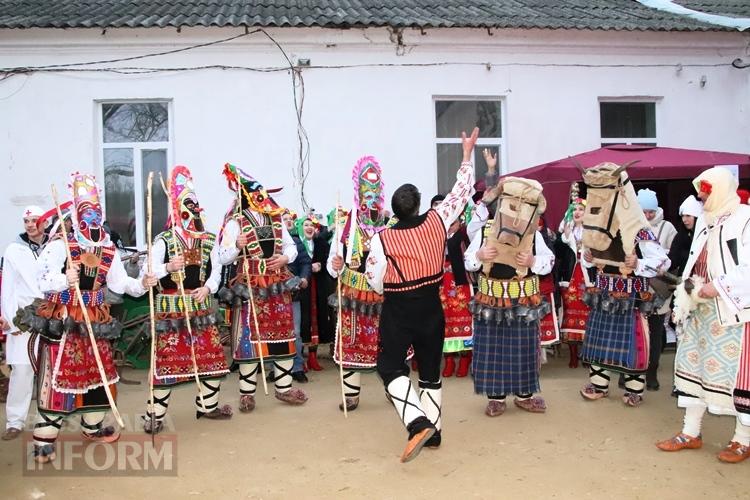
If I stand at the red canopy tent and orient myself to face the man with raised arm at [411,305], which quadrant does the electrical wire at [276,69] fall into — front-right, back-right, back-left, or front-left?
front-right

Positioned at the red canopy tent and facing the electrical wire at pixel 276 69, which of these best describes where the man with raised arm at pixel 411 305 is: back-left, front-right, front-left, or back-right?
front-left

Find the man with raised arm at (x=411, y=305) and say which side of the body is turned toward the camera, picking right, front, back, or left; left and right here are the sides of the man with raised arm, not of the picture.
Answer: back

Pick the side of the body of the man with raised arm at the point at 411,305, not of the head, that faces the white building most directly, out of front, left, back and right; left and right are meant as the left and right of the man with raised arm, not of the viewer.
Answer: front

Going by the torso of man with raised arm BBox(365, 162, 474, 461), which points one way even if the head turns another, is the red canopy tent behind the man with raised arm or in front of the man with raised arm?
in front
